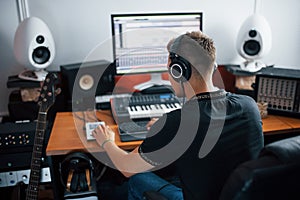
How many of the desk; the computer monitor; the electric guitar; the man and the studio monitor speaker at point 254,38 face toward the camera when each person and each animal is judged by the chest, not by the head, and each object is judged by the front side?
4

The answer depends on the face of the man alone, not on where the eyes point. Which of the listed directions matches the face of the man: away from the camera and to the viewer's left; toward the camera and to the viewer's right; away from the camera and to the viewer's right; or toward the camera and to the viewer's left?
away from the camera and to the viewer's left

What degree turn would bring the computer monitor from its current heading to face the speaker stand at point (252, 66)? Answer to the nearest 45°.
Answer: approximately 90° to its left

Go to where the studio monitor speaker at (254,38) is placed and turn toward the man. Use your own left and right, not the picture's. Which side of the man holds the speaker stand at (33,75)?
right

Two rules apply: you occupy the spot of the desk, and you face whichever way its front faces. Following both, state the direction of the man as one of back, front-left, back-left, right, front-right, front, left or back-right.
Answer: front-left

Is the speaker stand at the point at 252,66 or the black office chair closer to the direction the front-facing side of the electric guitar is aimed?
the black office chair
